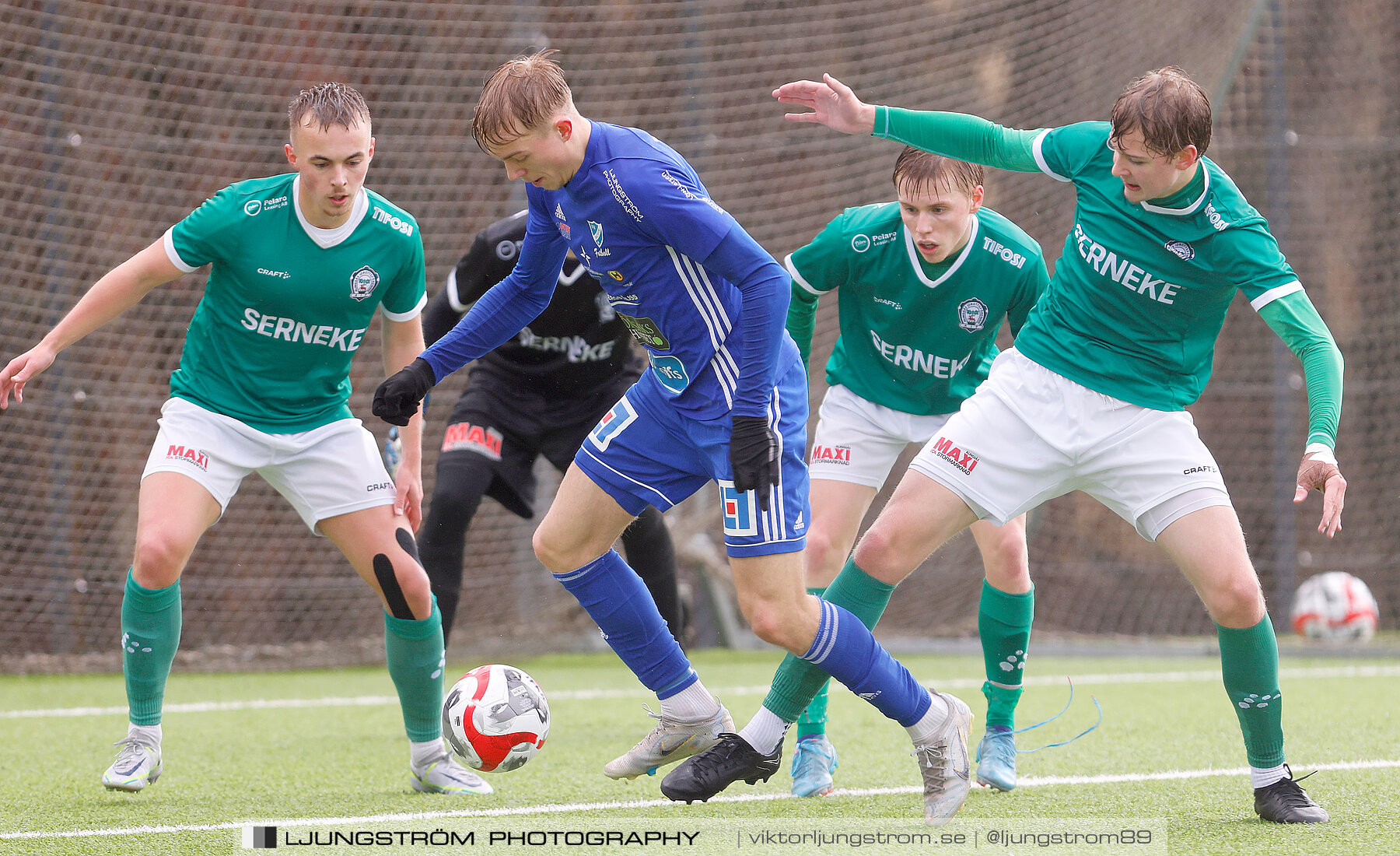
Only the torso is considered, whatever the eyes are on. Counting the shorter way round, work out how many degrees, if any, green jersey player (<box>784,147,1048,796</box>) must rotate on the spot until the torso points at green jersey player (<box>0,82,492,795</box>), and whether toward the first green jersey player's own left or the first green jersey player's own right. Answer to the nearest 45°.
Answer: approximately 90° to the first green jersey player's own right

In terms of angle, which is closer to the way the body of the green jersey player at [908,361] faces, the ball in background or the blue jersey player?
the blue jersey player

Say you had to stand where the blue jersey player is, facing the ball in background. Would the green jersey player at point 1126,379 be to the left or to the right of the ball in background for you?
right

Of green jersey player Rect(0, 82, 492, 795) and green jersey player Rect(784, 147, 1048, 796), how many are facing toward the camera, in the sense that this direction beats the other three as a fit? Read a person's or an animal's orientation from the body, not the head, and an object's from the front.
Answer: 2

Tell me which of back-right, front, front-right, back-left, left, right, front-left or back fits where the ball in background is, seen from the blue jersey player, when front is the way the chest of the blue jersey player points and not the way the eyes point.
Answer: back

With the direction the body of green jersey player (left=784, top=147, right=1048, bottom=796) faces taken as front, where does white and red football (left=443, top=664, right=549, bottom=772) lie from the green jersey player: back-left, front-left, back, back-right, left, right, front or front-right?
front-right

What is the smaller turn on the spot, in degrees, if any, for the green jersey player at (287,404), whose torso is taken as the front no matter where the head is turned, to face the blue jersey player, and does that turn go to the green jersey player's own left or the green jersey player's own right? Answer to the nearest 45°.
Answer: approximately 45° to the green jersey player's own left

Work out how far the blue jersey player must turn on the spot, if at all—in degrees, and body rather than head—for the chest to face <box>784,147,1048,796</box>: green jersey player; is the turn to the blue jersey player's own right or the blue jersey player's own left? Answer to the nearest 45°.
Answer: approximately 180°

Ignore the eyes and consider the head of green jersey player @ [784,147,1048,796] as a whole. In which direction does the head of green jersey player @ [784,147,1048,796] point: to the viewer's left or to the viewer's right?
to the viewer's left

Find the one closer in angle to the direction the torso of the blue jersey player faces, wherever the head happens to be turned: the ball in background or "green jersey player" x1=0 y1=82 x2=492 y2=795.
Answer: the green jersey player

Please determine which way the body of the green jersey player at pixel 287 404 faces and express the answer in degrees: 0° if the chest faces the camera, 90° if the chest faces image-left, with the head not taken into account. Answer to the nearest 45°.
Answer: approximately 0°
